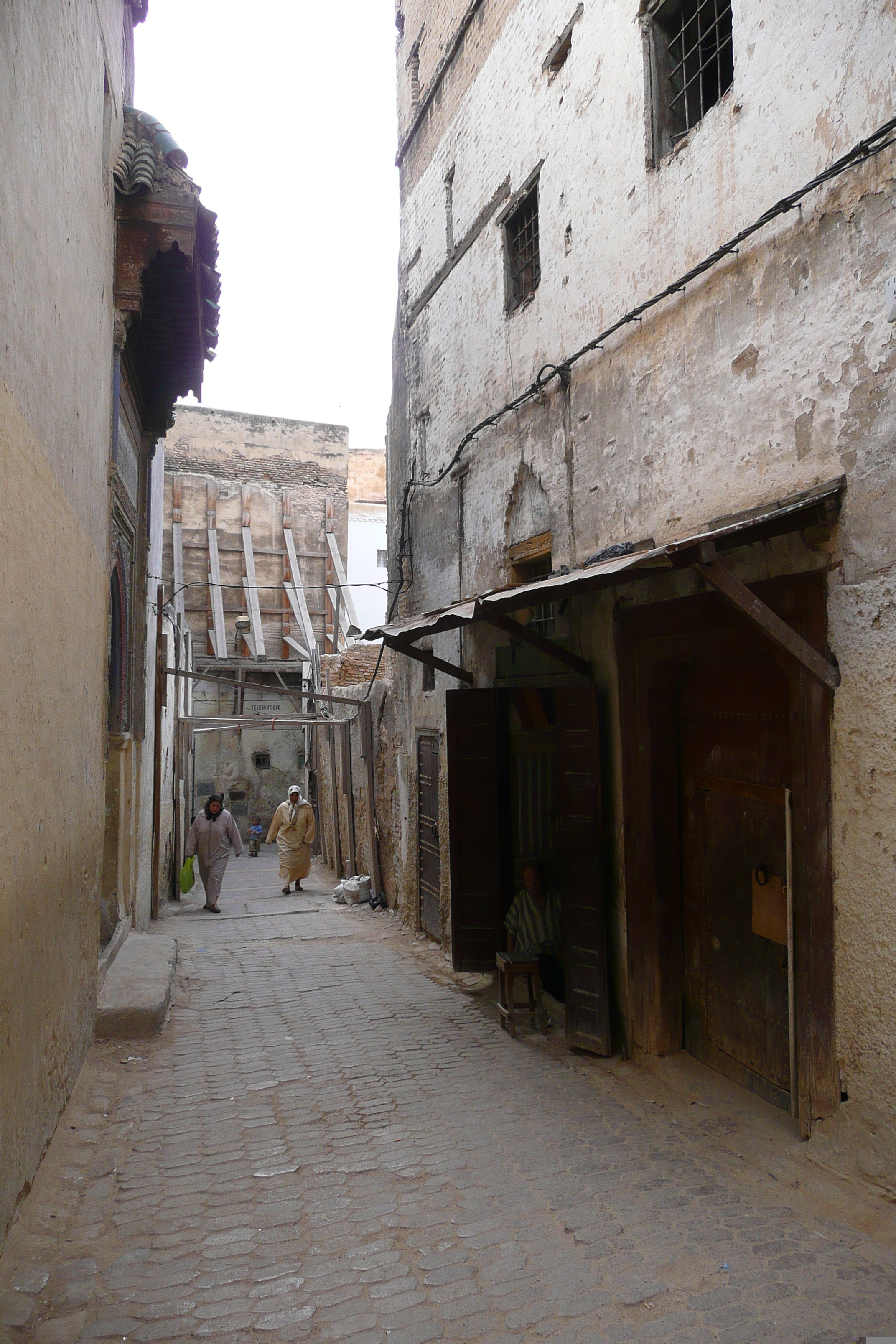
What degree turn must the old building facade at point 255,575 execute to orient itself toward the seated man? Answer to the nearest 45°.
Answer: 0° — it already faces them

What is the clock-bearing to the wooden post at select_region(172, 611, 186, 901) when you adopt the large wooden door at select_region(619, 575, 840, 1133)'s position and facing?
The wooden post is roughly at 3 o'clock from the large wooden door.

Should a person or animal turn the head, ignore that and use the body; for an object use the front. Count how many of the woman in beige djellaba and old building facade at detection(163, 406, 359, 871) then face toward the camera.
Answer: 2

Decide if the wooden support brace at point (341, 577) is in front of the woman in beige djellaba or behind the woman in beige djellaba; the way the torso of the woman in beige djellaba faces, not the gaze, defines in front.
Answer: behind

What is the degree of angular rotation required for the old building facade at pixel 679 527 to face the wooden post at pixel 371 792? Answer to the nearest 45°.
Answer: approximately 90° to its right
